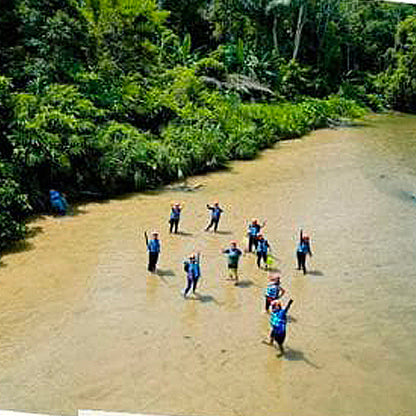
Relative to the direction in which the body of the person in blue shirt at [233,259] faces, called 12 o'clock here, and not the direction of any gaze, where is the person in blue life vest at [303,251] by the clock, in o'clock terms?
the person in blue life vest at [303,251] is roughly at 8 o'clock from the person in blue shirt at [233,259].

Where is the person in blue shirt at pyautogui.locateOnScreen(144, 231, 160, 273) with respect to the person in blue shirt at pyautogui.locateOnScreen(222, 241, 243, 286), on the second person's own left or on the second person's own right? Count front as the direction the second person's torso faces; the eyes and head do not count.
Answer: on the second person's own right

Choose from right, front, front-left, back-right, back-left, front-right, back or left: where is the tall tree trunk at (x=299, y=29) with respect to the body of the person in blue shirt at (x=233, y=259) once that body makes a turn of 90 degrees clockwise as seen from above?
right

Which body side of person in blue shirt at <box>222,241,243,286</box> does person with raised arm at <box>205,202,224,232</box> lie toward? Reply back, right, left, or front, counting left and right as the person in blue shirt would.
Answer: back

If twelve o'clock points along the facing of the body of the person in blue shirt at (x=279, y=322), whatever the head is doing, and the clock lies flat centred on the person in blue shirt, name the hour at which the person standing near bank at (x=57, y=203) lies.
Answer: The person standing near bank is roughly at 3 o'clock from the person in blue shirt.

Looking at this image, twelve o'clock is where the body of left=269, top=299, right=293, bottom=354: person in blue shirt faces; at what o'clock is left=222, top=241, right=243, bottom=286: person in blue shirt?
left=222, top=241, right=243, bottom=286: person in blue shirt is roughly at 4 o'clock from left=269, top=299, right=293, bottom=354: person in blue shirt.

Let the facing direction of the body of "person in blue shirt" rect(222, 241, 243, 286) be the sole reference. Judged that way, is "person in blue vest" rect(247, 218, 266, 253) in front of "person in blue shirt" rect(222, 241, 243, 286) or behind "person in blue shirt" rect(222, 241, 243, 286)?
behind

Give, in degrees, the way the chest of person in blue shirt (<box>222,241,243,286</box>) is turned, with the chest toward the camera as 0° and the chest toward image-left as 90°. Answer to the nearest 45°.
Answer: approximately 0°
